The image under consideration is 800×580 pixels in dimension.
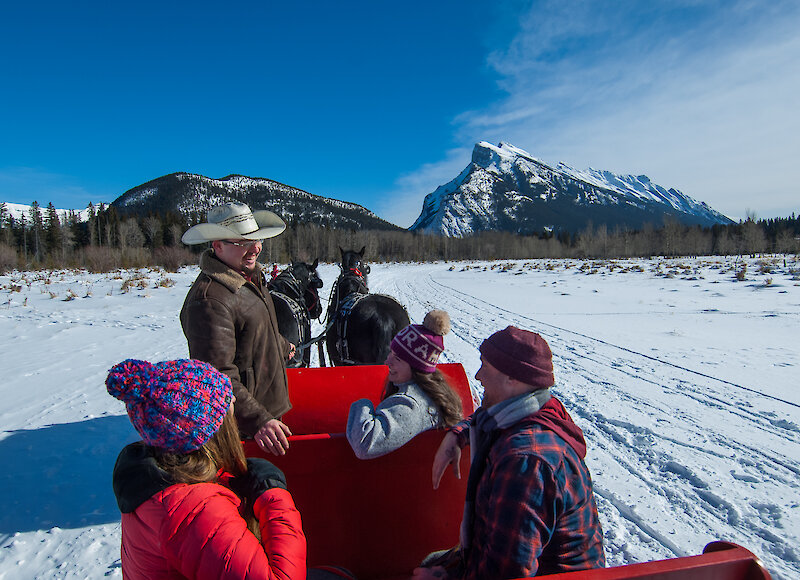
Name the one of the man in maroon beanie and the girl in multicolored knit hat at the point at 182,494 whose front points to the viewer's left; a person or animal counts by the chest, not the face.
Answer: the man in maroon beanie

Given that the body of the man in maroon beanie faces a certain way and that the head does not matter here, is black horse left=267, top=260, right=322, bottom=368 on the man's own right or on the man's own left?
on the man's own right

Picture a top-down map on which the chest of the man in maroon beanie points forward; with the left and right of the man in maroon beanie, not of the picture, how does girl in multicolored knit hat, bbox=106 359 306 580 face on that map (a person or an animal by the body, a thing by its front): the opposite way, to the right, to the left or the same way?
to the right

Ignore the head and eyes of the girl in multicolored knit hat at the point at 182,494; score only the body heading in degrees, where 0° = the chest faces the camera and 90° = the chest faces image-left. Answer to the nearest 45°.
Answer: approximately 225°

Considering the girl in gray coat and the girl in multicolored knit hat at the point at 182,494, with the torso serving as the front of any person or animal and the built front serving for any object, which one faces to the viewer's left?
the girl in gray coat

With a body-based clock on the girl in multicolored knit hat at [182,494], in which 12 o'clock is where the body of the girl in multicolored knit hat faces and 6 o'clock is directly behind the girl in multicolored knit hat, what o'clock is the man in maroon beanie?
The man in maroon beanie is roughly at 2 o'clock from the girl in multicolored knit hat.

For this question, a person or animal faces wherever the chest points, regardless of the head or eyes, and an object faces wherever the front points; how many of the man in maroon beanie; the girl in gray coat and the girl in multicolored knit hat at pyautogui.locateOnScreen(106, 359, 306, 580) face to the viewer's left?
2

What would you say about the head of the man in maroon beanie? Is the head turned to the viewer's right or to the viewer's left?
to the viewer's left

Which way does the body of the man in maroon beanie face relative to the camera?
to the viewer's left

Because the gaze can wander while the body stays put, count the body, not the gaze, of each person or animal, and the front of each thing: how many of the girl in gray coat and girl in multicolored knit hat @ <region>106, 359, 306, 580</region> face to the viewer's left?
1

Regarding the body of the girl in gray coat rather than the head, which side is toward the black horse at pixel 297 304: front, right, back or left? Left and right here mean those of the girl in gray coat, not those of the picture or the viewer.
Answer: right

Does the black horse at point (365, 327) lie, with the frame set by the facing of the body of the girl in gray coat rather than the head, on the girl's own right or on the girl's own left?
on the girl's own right
